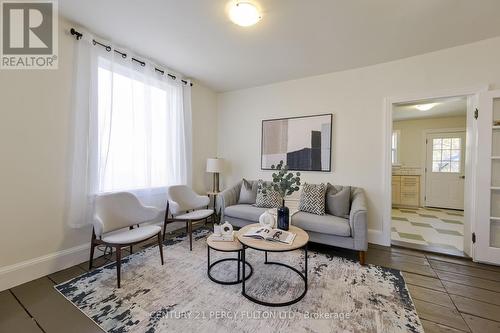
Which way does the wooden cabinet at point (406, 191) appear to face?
toward the camera

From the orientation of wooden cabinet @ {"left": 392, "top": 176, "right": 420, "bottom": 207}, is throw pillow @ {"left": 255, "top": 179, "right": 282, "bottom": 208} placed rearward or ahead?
ahead

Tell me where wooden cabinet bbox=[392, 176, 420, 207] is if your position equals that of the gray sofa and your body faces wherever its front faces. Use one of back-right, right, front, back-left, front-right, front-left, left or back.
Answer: back

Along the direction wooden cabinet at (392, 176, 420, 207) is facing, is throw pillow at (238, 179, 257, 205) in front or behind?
in front

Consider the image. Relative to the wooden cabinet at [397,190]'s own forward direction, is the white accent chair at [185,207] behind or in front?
in front

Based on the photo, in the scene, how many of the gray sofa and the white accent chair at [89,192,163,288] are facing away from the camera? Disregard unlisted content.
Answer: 0

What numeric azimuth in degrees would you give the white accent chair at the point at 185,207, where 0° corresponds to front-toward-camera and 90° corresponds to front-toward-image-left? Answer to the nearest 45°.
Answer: approximately 315°

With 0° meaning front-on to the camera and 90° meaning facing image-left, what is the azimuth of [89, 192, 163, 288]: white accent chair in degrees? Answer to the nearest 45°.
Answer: approximately 315°

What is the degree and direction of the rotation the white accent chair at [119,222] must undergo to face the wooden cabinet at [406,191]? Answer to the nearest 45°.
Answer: approximately 45° to its left
